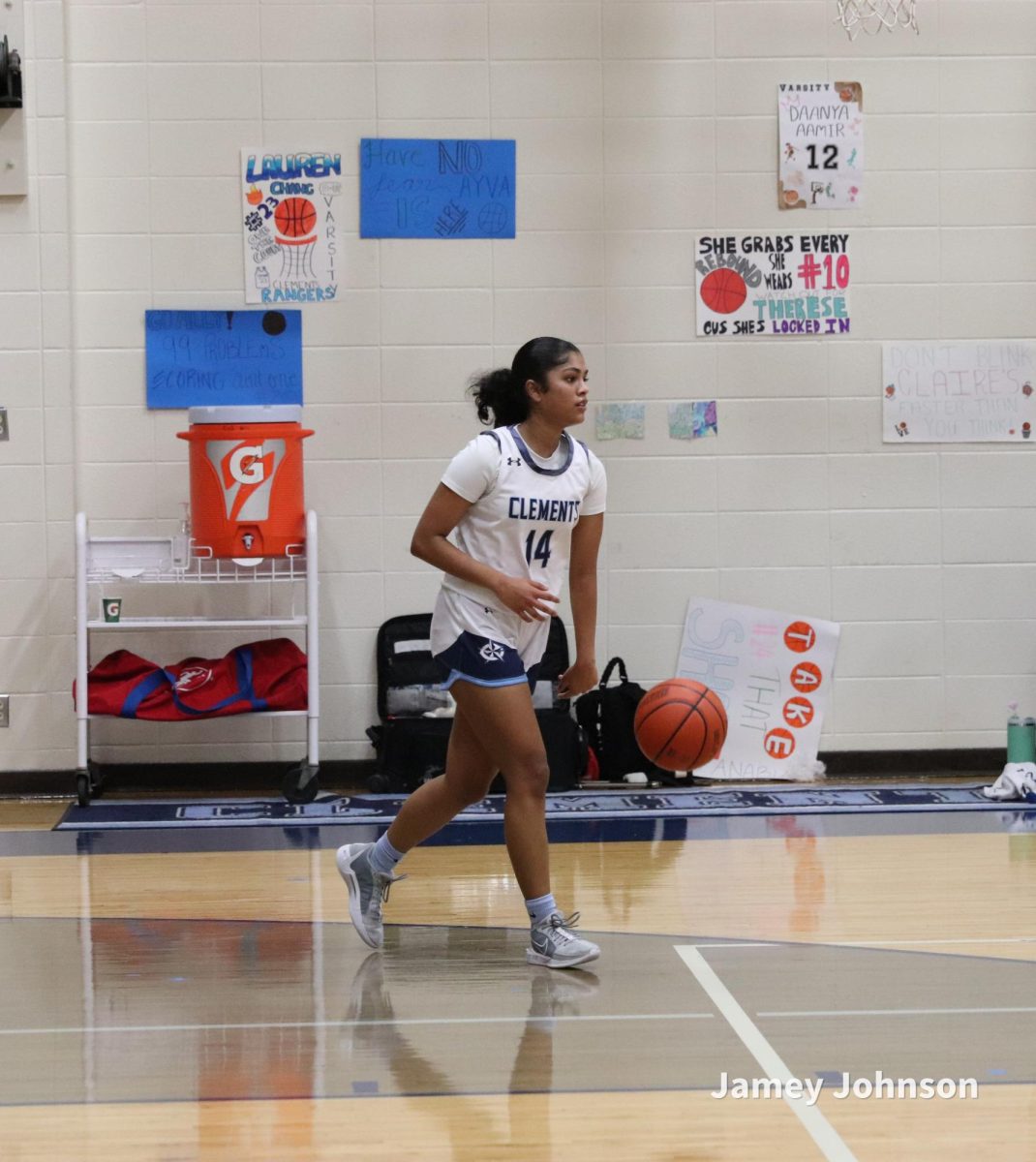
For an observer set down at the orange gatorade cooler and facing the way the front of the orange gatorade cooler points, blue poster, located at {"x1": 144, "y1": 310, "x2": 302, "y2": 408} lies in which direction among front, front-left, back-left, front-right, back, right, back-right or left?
back

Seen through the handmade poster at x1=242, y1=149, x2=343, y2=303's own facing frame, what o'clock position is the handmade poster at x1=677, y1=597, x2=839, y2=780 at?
the handmade poster at x1=677, y1=597, x2=839, y2=780 is roughly at 9 o'clock from the handmade poster at x1=242, y1=149, x2=343, y2=303.

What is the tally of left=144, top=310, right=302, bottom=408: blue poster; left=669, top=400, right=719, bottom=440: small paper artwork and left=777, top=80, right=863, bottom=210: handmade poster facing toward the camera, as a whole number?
3

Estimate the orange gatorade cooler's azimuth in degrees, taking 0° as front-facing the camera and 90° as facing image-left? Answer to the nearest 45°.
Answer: approximately 0°

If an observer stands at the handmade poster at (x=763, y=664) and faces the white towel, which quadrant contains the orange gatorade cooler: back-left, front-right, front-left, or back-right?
back-right

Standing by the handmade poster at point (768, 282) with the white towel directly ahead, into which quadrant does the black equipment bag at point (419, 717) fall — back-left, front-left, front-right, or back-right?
back-right

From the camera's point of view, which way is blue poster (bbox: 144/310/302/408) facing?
toward the camera

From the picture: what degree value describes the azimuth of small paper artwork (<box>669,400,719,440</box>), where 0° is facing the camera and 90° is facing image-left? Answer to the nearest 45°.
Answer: approximately 0°

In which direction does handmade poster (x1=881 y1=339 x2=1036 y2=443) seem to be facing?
toward the camera

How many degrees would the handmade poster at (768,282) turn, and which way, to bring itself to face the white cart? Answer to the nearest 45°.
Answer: approximately 45° to its right

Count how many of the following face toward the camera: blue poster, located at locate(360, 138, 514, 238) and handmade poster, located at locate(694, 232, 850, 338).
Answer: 2
